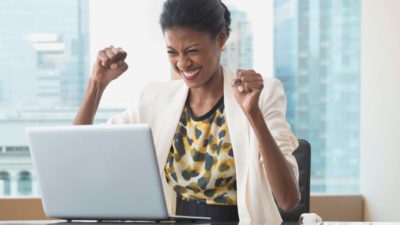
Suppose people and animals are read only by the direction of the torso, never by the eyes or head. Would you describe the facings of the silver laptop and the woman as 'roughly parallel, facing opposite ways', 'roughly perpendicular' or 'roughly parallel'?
roughly parallel, facing opposite ways

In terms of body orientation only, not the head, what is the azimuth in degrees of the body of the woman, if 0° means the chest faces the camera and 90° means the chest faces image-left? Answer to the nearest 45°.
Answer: approximately 45°

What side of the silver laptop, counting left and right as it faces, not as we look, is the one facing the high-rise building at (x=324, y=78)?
front

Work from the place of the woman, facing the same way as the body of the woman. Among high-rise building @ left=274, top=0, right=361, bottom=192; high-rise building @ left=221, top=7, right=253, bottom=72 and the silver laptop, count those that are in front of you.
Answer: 1

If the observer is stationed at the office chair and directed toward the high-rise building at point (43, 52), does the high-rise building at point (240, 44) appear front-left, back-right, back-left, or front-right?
front-right

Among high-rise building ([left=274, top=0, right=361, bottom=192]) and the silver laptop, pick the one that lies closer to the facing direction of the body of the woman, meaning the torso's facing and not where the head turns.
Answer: the silver laptop

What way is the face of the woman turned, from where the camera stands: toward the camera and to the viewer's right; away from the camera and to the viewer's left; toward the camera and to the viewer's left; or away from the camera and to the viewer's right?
toward the camera and to the viewer's left

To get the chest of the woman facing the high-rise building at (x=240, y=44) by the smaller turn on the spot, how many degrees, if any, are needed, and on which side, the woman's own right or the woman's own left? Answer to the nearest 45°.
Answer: approximately 135° to the woman's own right

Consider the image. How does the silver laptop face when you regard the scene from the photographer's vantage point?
facing away from the viewer and to the right of the viewer

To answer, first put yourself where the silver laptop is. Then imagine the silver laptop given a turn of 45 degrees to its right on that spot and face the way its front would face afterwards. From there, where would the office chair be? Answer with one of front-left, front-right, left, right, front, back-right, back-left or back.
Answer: front-left

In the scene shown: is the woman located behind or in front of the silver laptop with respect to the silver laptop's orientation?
in front

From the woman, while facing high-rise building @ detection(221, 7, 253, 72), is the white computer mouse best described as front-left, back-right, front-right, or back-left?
back-right
